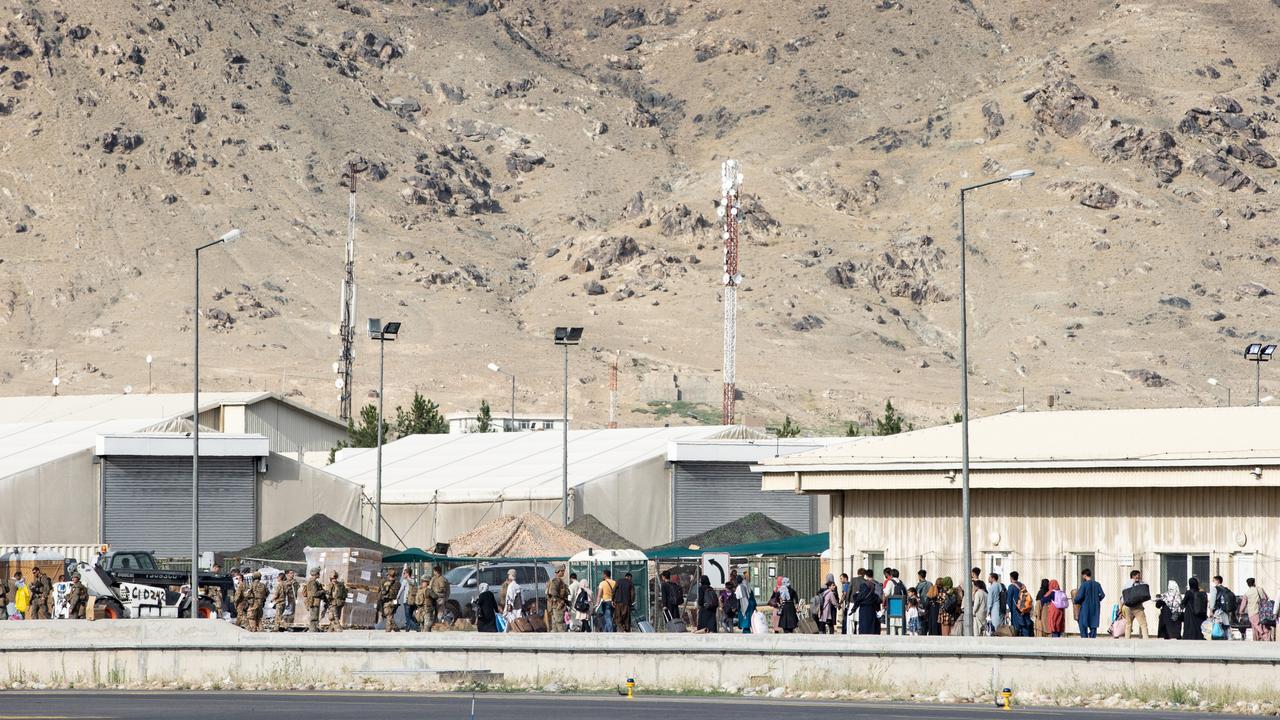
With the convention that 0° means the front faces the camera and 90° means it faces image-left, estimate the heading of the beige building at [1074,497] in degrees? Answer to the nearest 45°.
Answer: approximately 0°

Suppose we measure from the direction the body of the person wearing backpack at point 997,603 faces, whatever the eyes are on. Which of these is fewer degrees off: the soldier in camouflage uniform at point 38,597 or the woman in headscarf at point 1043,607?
the soldier in camouflage uniform

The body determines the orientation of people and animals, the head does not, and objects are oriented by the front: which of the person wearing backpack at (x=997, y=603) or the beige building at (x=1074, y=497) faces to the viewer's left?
the person wearing backpack

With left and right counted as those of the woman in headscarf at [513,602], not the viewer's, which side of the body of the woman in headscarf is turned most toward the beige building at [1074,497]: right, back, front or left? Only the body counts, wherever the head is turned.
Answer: back

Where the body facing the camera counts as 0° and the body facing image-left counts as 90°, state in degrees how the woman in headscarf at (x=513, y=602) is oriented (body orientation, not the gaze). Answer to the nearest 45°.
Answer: approximately 90°

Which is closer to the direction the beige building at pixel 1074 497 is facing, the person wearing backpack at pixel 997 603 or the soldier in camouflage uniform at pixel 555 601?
the person wearing backpack

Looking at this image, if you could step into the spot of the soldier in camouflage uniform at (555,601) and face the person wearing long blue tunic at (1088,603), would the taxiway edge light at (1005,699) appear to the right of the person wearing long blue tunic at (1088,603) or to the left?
right

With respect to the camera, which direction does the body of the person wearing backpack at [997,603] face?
to the viewer's left

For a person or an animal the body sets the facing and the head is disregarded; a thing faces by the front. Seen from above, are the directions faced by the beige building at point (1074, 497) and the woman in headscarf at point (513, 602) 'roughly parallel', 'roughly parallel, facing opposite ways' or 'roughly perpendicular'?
roughly perpendicular
